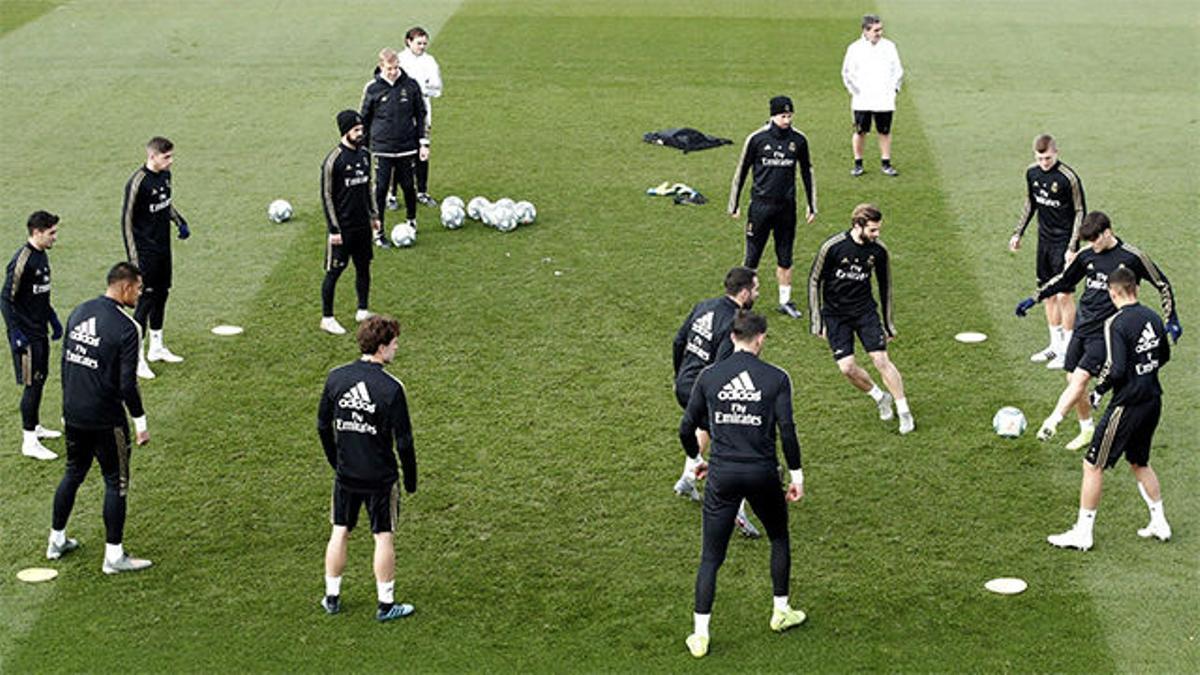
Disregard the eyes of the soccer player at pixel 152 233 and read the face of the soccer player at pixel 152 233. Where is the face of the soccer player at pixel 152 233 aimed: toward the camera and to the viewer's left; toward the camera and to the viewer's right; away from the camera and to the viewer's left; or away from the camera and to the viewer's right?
toward the camera and to the viewer's right

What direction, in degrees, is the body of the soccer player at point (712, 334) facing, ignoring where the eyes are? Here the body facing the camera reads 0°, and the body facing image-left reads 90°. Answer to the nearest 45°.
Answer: approximately 225°

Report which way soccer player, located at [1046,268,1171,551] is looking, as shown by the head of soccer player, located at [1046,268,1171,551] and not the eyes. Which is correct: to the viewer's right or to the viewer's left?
to the viewer's left

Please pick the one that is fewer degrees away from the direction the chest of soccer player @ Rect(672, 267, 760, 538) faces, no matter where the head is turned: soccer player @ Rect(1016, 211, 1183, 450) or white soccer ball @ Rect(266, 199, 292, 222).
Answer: the soccer player

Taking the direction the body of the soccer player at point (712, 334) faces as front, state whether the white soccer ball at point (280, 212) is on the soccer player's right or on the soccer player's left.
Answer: on the soccer player's left

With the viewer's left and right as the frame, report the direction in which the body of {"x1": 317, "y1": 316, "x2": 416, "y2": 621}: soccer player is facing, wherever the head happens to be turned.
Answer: facing away from the viewer and to the right of the viewer

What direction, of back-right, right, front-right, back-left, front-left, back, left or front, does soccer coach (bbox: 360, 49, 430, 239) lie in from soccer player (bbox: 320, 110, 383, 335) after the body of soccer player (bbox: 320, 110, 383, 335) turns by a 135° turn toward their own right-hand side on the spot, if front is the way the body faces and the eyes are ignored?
right
